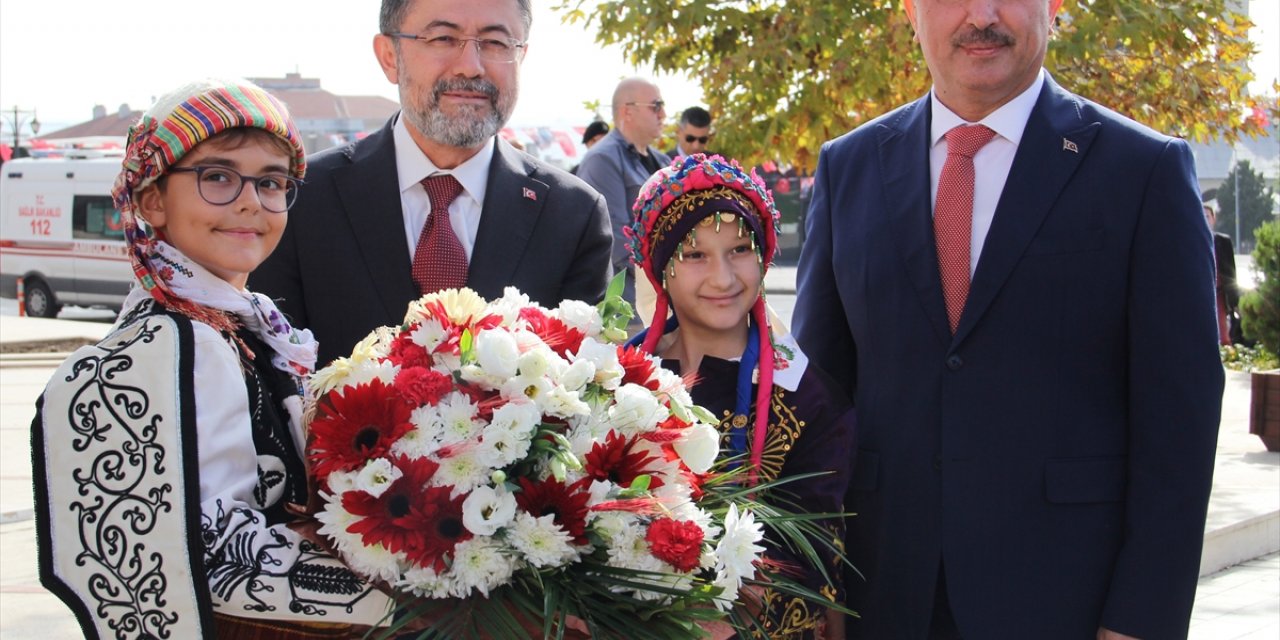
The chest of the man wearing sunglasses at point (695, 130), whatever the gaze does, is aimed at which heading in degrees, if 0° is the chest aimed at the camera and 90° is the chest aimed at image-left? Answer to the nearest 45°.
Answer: approximately 315°

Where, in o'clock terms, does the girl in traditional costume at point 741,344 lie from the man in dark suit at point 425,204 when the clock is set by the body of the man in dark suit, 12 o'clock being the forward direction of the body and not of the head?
The girl in traditional costume is roughly at 10 o'clock from the man in dark suit.

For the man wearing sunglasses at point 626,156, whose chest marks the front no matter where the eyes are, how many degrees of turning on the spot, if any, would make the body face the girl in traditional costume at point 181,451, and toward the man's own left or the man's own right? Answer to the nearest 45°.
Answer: approximately 45° to the man's own right

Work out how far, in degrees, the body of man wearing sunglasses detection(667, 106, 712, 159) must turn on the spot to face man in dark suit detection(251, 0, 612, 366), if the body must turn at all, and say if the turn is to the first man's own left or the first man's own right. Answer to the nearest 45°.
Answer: approximately 45° to the first man's own right

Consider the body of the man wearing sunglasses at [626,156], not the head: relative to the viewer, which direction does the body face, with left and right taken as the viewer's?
facing the viewer and to the right of the viewer

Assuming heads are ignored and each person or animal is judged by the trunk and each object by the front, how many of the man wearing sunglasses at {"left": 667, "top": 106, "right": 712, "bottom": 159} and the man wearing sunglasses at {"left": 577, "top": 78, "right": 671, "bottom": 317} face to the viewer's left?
0

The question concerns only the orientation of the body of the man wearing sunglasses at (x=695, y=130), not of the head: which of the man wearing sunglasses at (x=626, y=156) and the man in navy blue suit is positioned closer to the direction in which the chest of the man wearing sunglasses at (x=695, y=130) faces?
the man in navy blue suit
